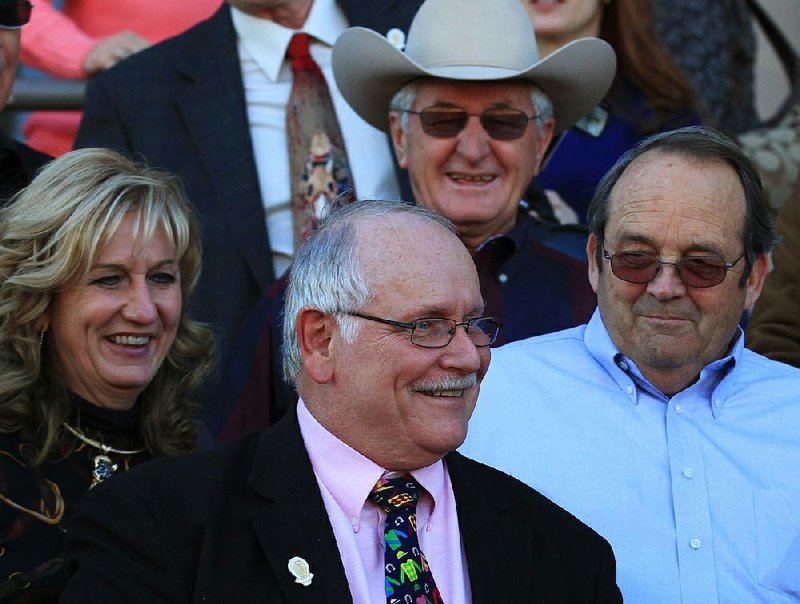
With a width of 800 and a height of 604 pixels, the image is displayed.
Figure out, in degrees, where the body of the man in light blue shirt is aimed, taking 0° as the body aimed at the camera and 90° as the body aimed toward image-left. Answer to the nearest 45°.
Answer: approximately 0°

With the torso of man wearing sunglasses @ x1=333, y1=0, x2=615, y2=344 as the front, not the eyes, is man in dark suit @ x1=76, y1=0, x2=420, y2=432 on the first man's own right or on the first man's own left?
on the first man's own right

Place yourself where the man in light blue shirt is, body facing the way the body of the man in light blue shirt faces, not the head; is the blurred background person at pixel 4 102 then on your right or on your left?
on your right

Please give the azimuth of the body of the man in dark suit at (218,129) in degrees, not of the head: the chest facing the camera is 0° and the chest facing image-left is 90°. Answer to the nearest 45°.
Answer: approximately 315°

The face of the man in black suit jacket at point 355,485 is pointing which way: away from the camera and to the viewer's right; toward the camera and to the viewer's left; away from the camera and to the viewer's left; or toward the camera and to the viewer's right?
toward the camera and to the viewer's right

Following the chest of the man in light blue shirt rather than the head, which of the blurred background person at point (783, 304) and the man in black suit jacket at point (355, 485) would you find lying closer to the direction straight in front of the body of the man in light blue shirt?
the man in black suit jacket

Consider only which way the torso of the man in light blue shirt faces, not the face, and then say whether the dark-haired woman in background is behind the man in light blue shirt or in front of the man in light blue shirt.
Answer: behind

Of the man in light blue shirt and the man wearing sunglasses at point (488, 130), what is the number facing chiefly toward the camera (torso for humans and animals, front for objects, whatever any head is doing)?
2

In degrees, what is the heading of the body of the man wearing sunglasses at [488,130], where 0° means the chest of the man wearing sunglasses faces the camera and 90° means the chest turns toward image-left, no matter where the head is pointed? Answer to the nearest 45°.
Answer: approximately 0°

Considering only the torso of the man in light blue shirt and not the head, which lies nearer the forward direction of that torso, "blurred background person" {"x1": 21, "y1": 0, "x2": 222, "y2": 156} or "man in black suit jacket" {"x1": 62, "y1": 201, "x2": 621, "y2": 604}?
the man in black suit jacket
